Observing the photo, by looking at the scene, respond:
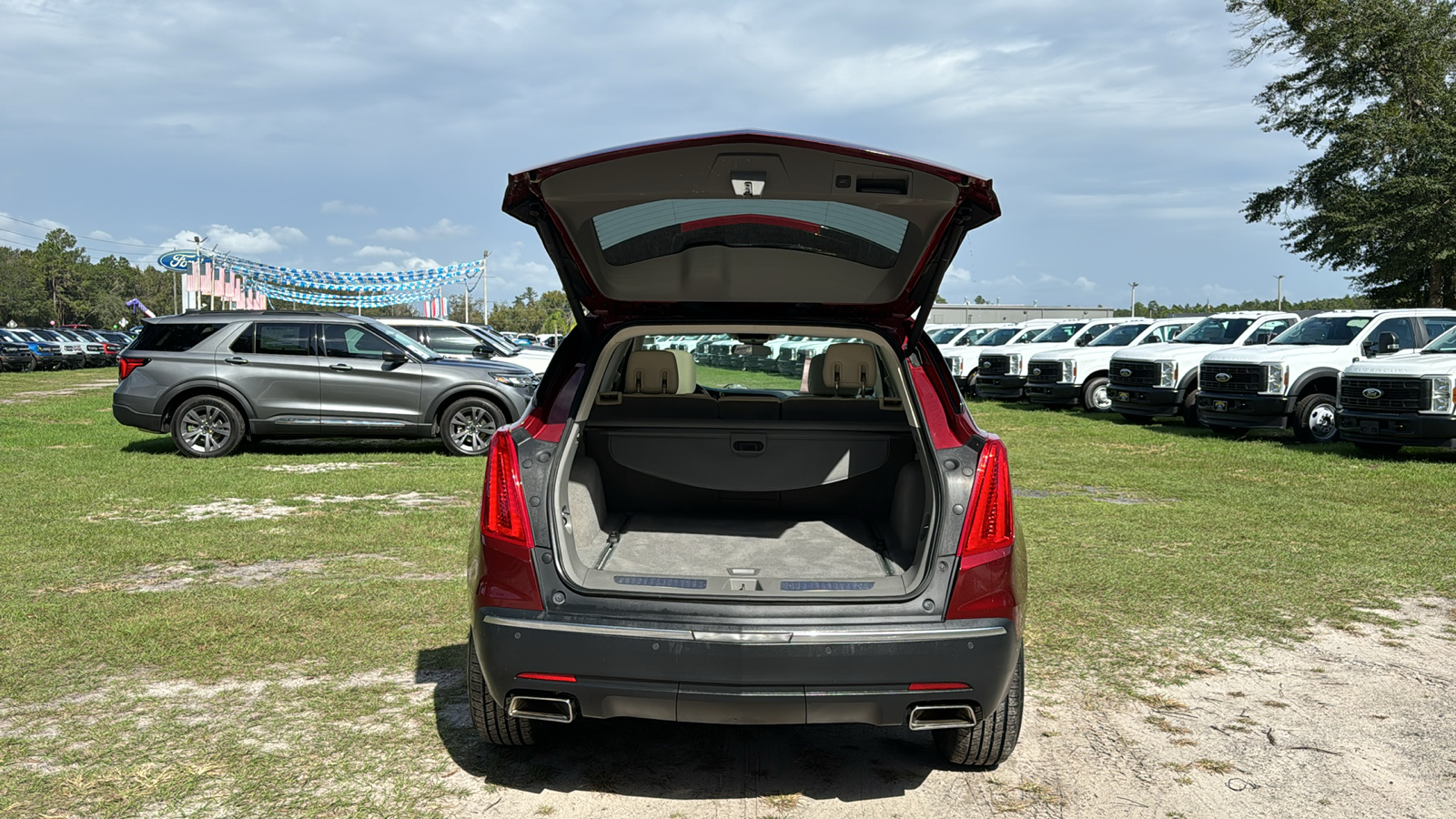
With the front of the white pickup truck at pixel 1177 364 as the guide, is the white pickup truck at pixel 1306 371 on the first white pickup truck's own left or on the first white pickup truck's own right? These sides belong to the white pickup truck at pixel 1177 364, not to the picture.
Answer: on the first white pickup truck's own left

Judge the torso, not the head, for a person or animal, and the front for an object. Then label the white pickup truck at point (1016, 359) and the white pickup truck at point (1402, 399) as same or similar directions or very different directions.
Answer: same or similar directions

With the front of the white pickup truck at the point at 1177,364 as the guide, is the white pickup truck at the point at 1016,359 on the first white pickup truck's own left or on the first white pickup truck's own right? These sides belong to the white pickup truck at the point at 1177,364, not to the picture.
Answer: on the first white pickup truck's own right

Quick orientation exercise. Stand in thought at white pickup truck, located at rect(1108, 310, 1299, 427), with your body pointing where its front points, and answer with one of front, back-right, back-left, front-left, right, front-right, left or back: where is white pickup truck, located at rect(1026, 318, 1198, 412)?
right

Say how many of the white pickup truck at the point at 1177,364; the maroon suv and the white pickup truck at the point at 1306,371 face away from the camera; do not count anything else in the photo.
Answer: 1

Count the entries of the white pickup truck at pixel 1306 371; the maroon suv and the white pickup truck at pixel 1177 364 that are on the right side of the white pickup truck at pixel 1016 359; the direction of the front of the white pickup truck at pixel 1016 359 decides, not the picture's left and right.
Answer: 0

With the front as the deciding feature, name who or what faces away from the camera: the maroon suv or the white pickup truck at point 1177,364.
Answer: the maroon suv

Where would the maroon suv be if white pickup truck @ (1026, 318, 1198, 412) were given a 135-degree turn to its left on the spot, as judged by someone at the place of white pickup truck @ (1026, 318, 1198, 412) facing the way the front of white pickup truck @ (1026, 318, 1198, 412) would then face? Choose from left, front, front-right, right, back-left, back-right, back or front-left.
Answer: right

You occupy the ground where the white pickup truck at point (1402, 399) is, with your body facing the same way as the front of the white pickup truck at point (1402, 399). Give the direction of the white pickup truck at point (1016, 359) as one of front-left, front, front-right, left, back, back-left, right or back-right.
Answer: right

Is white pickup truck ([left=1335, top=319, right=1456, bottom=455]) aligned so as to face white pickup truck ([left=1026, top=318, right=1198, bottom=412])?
no

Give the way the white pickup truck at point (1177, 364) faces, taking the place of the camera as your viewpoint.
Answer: facing the viewer and to the left of the viewer

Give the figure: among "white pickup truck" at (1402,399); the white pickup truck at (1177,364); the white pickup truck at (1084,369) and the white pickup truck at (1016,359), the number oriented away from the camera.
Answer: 0

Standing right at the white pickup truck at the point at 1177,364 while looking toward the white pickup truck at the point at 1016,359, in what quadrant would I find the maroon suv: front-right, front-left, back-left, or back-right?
back-left

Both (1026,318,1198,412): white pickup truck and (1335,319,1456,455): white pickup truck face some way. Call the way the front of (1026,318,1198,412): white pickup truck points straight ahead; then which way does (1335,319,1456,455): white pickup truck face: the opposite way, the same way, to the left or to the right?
the same way

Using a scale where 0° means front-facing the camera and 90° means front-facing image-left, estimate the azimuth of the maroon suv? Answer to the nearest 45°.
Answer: approximately 180°

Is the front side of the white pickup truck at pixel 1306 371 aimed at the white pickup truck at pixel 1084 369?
no

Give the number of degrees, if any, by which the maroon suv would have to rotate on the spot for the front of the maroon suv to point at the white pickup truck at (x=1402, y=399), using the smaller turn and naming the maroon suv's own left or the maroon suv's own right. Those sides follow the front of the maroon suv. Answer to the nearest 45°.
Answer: approximately 45° to the maroon suv's own right

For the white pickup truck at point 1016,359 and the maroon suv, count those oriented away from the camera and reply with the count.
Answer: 1

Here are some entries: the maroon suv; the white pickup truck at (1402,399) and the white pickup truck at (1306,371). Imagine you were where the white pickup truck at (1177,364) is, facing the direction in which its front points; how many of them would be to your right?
0
